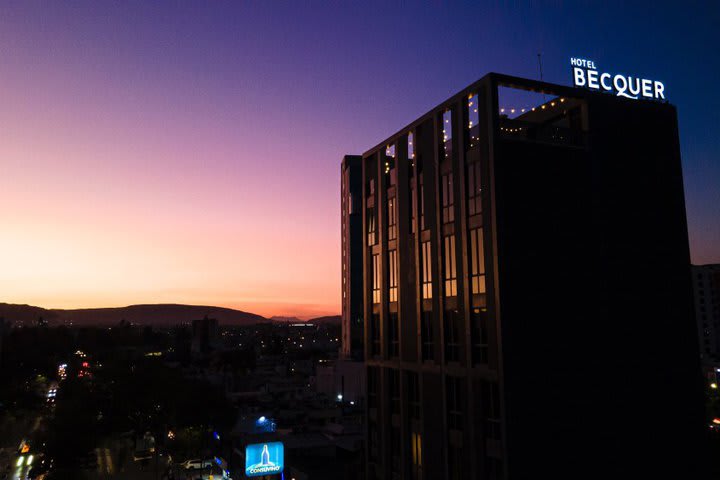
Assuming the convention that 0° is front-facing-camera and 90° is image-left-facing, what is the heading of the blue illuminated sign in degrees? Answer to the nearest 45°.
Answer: approximately 0°

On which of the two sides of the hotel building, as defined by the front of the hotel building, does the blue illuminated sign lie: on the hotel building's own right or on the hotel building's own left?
on the hotel building's own right

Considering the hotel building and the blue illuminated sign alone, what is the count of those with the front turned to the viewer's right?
0

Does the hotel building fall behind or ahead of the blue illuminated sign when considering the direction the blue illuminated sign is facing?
ahead
